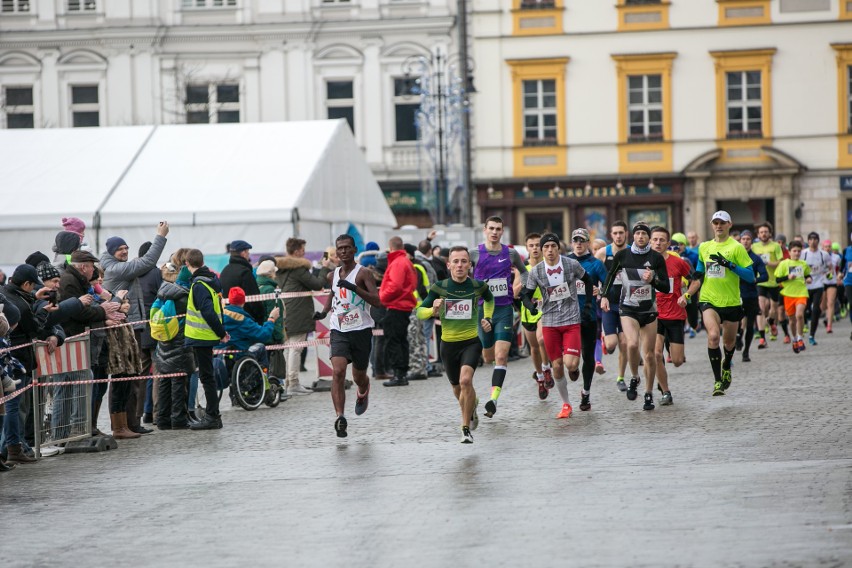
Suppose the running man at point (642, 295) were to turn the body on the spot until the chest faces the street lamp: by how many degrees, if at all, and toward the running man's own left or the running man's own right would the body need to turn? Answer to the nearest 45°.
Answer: approximately 180°

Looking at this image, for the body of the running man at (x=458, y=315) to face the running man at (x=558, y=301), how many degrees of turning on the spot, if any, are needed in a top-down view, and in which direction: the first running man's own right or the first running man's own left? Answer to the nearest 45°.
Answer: approximately 135° to the first running man's own left

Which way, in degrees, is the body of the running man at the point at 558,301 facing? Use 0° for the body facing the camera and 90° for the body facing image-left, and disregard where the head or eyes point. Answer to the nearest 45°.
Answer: approximately 0°

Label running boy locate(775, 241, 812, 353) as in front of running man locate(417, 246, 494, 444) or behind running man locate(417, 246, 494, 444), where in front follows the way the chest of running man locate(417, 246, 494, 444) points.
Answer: behind

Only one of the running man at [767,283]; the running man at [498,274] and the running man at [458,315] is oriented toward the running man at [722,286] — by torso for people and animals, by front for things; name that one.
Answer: the running man at [767,283]

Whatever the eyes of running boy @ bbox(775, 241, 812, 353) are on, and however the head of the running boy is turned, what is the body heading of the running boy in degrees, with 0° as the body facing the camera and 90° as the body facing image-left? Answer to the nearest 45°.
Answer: approximately 0°

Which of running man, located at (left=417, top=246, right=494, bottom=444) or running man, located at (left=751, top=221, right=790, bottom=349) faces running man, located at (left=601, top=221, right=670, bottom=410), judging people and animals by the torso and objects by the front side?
running man, located at (left=751, top=221, right=790, bottom=349)

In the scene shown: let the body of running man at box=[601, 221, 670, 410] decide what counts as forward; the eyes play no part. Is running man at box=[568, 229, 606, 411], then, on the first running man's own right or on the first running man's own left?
on the first running man's own right
